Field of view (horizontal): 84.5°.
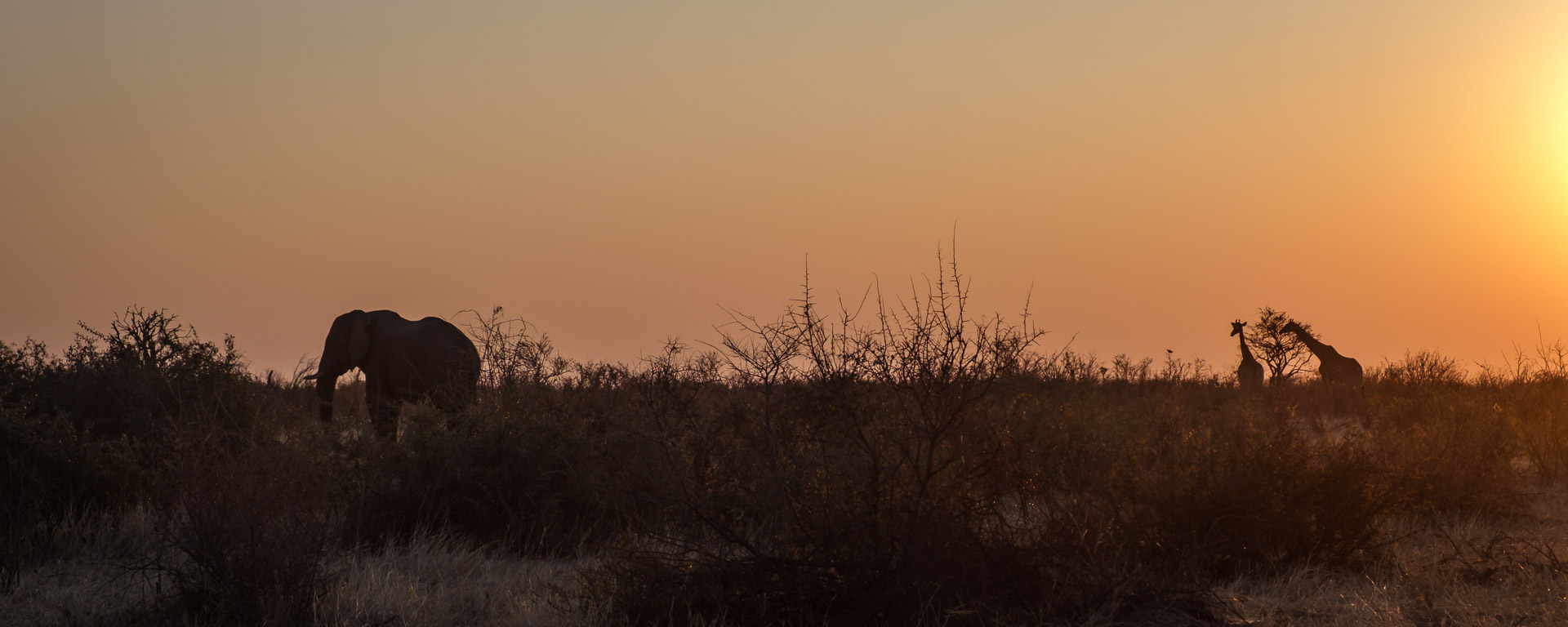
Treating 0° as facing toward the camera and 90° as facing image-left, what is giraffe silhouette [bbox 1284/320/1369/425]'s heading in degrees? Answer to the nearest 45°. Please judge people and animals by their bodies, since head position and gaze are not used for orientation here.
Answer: approximately 90°

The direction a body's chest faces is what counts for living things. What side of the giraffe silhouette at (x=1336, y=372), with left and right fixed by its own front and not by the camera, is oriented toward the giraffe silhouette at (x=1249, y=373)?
front
